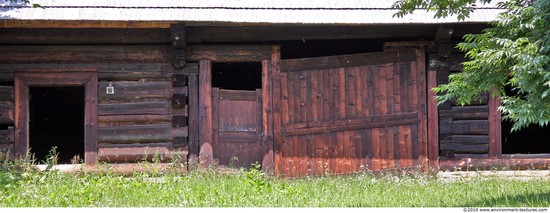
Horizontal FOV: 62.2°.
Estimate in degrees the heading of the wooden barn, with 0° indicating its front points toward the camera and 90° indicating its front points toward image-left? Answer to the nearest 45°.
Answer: approximately 0°

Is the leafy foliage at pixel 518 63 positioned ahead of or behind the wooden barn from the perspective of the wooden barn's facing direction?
ahead
